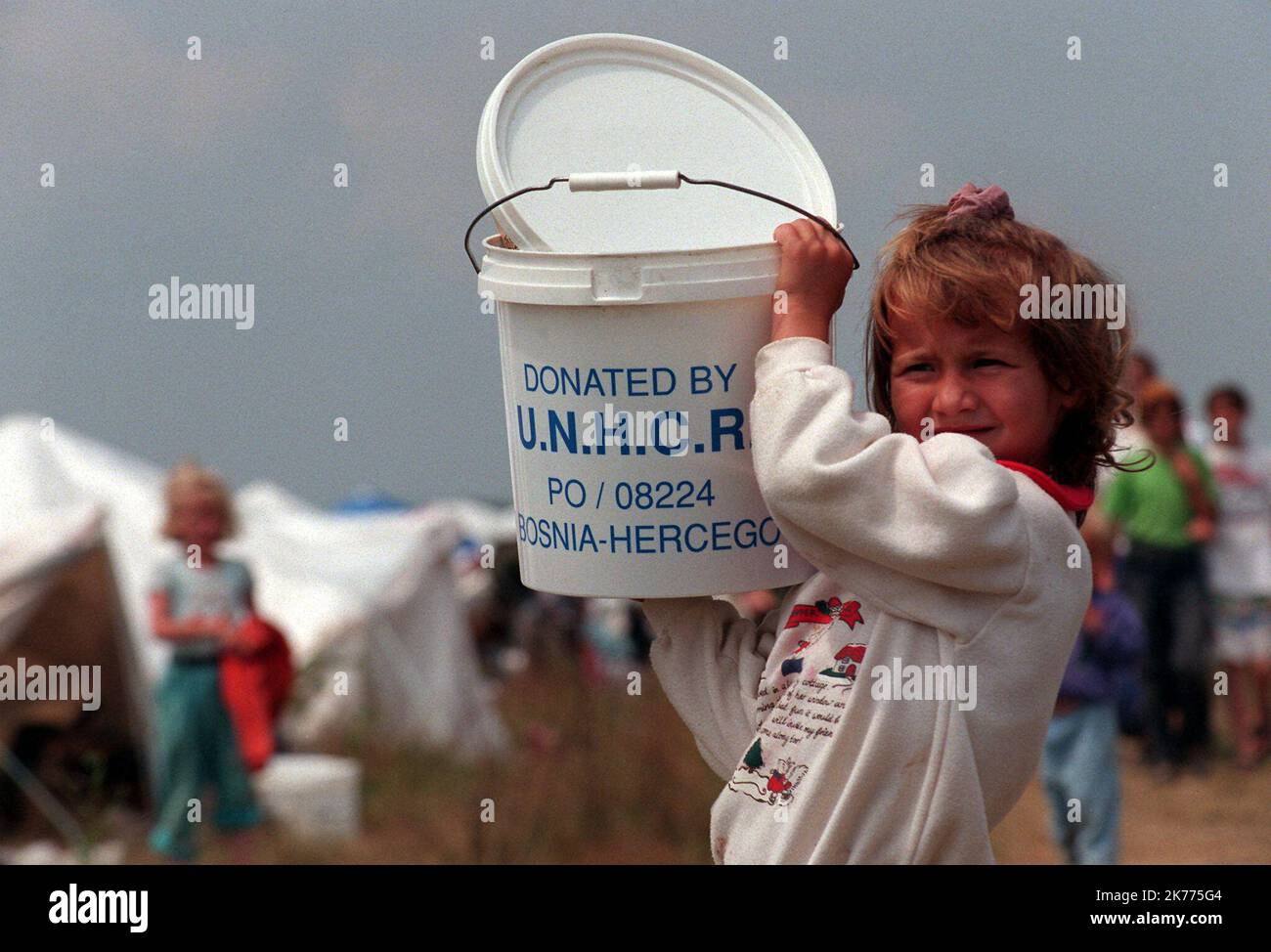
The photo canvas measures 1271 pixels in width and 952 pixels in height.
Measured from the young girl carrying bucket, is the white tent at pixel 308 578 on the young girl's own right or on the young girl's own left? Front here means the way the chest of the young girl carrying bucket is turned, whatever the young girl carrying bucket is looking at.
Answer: on the young girl's own right

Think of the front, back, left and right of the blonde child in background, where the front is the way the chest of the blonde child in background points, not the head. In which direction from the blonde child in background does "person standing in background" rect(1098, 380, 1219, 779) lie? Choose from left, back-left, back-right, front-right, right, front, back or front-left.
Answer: left

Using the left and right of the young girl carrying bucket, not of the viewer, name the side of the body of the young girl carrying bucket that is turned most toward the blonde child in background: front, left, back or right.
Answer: right

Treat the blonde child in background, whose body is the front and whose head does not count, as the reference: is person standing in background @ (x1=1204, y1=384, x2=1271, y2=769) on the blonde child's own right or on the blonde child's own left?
on the blonde child's own left

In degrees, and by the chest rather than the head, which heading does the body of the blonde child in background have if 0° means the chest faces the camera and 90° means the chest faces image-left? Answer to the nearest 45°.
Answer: approximately 0°

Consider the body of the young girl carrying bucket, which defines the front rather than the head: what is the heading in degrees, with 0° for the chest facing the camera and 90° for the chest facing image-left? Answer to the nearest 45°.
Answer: approximately 45°

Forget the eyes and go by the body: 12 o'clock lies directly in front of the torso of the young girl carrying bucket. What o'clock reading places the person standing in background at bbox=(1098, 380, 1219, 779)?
The person standing in background is roughly at 5 o'clock from the young girl carrying bucket.
